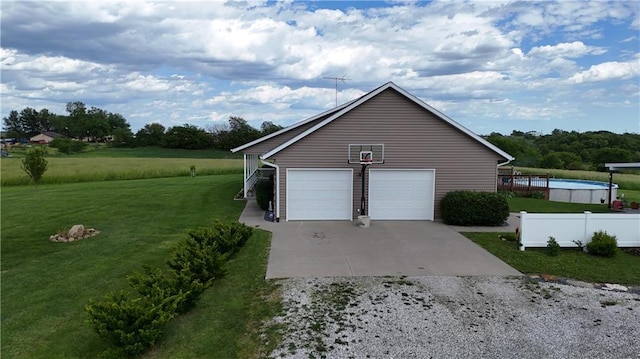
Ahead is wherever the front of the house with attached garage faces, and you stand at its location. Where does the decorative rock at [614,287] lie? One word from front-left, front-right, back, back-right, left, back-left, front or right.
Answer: front-left

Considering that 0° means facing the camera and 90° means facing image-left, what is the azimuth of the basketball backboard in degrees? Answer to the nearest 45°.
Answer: approximately 0°

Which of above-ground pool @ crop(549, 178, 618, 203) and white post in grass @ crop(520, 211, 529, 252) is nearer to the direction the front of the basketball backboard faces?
the white post in grass

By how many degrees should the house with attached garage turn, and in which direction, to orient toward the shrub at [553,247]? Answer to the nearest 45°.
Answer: approximately 45° to its left

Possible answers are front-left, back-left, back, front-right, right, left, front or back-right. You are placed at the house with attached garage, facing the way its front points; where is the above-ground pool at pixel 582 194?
back-left

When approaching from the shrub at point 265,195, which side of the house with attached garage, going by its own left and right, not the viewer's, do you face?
right

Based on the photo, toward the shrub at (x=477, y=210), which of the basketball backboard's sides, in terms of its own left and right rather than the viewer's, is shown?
left

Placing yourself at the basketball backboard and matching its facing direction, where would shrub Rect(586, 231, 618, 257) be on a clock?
The shrub is roughly at 10 o'clock from the basketball backboard.

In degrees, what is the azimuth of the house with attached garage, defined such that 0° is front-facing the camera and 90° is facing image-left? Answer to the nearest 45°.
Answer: approximately 0°

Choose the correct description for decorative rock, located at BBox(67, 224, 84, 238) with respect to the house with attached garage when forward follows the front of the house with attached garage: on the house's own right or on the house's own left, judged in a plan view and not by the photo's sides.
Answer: on the house's own right

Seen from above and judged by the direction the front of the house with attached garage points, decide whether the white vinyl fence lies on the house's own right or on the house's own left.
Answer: on the house's own left
